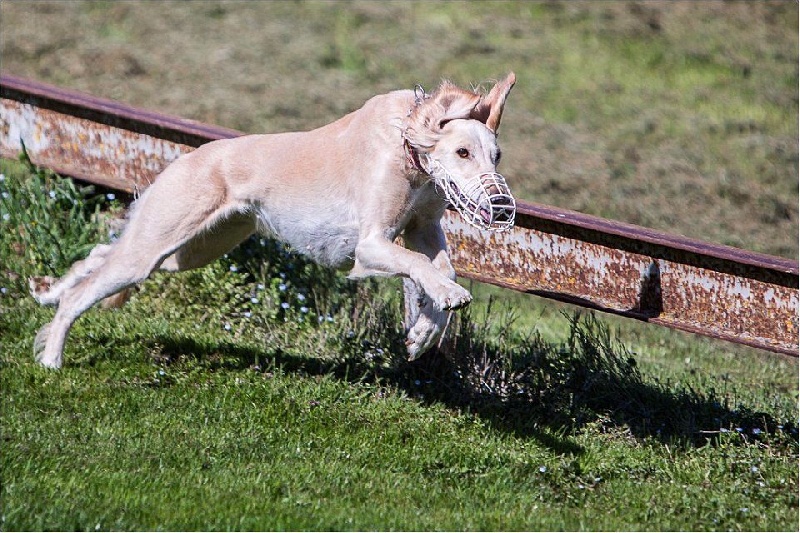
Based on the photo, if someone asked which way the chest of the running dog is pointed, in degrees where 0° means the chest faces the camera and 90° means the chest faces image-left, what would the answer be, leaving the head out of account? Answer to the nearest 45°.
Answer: approximately 270°
